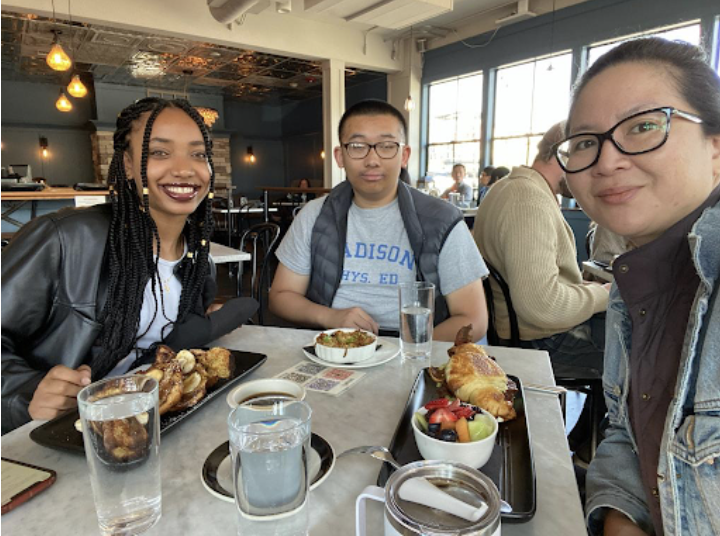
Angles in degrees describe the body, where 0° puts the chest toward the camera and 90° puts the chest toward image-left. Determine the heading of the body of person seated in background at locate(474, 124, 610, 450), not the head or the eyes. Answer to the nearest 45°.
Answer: approximately 270°

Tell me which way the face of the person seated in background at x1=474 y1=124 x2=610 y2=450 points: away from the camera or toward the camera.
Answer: away from the camera

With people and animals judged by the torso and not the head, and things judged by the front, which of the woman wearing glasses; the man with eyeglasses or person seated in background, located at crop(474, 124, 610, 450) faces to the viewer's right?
the person seated in background

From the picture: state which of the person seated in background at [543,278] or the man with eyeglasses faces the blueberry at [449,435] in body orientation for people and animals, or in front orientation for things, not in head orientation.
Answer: the man with eyeglasses

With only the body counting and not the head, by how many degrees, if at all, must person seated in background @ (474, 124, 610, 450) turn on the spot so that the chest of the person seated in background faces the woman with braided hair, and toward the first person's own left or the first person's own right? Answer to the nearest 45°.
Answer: approximately 135° to the first person's own right

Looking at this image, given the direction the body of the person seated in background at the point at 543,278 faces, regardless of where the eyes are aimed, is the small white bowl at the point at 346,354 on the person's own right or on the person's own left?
on the person's own right

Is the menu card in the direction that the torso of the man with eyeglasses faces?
yes
